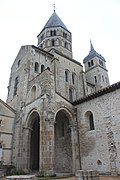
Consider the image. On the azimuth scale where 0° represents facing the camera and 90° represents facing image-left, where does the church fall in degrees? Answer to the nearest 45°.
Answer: approximately 45°

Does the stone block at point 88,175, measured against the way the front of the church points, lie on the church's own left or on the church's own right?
on the church's own left
